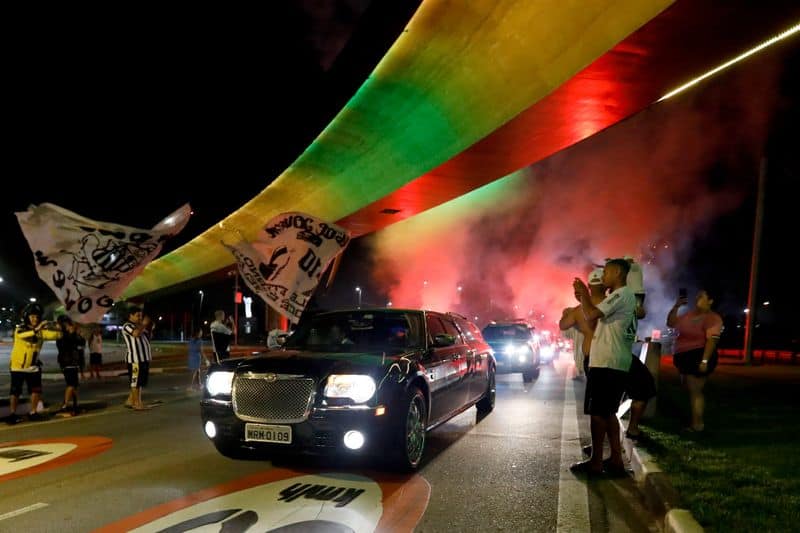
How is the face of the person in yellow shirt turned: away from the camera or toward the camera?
toward the camera

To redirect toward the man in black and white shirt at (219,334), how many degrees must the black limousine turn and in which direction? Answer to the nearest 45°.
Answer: approximately 135° to its right

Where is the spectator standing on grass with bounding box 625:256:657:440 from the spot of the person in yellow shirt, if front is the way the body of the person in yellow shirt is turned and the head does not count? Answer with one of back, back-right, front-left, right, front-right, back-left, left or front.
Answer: front

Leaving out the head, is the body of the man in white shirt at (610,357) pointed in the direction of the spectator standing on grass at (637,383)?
no

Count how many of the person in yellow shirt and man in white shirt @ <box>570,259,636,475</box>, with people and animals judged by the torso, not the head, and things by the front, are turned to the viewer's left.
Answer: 1

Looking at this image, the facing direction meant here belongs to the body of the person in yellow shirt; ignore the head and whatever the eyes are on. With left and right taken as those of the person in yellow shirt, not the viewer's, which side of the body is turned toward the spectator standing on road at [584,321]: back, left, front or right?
front

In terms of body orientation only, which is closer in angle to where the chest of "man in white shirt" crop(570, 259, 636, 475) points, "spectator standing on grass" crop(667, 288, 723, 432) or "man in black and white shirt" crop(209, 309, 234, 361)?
the man in black and white shirt

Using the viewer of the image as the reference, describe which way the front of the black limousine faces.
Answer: facing the viewer and to the left of the viewer

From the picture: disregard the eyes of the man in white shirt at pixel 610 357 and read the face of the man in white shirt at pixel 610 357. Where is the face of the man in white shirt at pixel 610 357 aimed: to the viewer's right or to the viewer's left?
to the viewer's left

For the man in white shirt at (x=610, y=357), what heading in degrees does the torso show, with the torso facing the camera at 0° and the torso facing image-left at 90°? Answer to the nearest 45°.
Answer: approximately 90°
